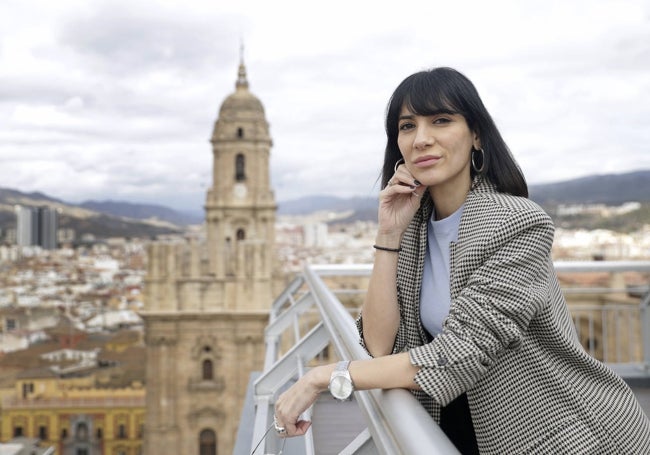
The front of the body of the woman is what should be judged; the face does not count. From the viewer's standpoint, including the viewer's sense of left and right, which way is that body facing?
facing the viewer and to the left of the viewer

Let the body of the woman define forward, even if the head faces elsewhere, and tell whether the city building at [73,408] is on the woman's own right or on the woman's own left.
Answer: on the woman's own right

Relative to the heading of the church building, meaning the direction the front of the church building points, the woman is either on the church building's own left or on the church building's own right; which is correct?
on the church building's own left

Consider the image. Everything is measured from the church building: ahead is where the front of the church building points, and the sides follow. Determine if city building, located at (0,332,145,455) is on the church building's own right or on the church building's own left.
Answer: on the church building's own right

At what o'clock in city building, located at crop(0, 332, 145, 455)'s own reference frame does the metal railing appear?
The metal railing is roughly at 12 o'clock from the city building.

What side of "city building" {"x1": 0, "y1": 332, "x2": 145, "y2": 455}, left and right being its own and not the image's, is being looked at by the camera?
front
